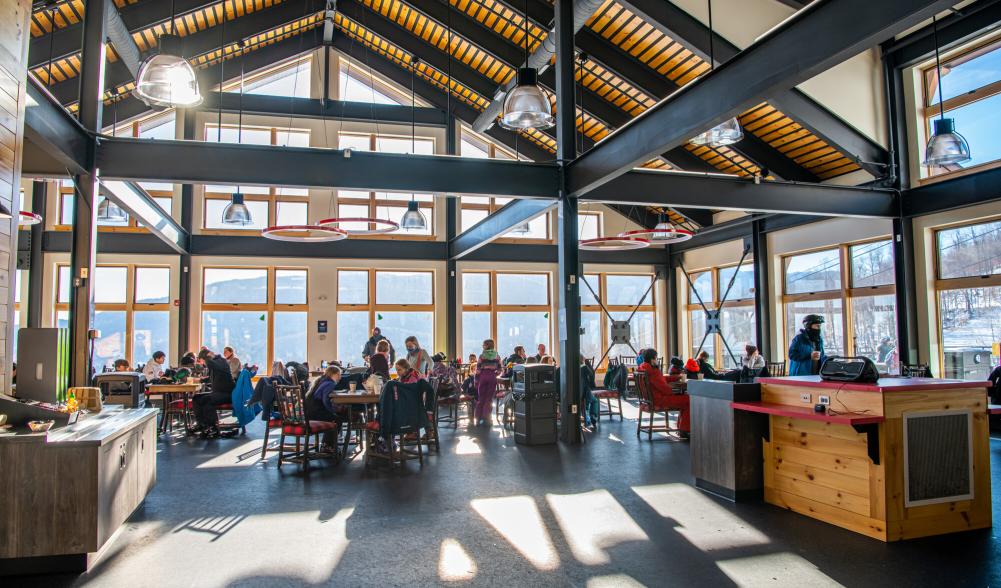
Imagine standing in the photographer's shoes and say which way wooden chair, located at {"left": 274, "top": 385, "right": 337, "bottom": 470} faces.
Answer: facing away from the viewer and to the right of the viewer

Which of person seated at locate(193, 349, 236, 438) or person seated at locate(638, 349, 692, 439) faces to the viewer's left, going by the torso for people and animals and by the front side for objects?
person seated at locate(193, 349, 236, 438)

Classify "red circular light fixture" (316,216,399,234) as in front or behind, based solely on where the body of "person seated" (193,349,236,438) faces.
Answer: behind

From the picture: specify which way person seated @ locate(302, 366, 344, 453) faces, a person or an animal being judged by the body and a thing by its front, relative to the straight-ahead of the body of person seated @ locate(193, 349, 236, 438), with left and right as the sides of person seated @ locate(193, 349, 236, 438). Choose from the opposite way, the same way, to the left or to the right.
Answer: the opposite way

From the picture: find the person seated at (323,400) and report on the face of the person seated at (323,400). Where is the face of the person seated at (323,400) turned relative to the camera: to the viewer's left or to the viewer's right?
to the viewer's right

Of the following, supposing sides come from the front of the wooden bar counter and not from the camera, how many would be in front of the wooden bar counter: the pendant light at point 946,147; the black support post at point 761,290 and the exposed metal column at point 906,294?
0

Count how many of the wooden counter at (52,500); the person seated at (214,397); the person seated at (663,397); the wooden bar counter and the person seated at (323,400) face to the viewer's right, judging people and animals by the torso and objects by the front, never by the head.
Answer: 3

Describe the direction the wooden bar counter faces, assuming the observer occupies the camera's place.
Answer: facing the viewer and to the left of the viewer

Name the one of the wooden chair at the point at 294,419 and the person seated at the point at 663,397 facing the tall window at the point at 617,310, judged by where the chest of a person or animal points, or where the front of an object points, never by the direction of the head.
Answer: the wooden chair

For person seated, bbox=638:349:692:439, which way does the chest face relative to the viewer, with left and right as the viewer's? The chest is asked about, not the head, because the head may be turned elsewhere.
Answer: facing to the right of the viewer

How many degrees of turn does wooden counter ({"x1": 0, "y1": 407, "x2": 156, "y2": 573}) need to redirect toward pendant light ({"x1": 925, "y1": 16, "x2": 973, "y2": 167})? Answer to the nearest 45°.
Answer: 0° — it already faces it

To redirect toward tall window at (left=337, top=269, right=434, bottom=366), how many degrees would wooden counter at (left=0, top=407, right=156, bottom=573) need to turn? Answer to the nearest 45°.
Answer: approximately 45° to its left

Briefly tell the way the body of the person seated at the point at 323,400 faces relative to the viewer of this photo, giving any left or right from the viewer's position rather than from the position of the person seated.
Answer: facing to the right of the viewer

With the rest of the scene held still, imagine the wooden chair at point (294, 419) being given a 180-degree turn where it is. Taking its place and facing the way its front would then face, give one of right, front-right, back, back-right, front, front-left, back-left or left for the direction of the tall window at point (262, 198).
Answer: back-right

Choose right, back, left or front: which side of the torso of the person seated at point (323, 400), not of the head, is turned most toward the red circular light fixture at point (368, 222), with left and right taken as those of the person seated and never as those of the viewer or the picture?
left

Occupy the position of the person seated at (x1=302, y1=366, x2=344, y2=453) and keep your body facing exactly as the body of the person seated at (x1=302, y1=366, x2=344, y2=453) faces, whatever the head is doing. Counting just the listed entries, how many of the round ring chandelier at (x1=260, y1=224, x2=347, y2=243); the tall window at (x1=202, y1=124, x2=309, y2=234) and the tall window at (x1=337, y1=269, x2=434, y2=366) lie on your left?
3

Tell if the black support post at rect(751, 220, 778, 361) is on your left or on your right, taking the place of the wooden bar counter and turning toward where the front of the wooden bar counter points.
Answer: on your right

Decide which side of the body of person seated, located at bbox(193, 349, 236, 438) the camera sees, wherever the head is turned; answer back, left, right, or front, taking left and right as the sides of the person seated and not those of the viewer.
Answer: left

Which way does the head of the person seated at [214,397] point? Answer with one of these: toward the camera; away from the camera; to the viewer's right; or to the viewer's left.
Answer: to the viewer's left
